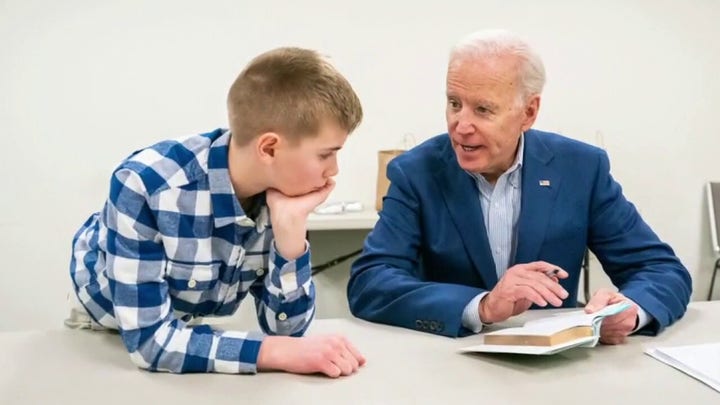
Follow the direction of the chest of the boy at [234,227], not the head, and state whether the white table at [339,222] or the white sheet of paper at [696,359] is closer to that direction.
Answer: the white sheet of paper

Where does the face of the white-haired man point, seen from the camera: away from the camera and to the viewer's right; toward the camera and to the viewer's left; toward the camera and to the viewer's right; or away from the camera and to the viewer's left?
toward the camera and to the viewer's left

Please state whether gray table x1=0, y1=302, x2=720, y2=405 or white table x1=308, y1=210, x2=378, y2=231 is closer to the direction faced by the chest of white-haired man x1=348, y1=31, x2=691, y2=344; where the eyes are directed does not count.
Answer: the gray table

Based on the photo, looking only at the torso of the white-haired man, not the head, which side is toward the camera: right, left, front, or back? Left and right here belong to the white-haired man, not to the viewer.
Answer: front

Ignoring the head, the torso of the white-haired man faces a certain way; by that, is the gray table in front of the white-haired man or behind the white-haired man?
in front

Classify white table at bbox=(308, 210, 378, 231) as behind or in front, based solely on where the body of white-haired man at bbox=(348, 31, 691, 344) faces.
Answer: behind

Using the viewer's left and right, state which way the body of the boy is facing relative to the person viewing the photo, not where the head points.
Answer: facing the viewer and to the right of the viewer

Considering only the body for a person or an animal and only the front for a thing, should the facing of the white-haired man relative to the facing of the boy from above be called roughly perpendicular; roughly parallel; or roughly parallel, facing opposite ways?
roughly perpendicular

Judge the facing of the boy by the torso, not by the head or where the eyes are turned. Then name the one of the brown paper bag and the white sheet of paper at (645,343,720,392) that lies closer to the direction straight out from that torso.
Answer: the white sheet of paper
